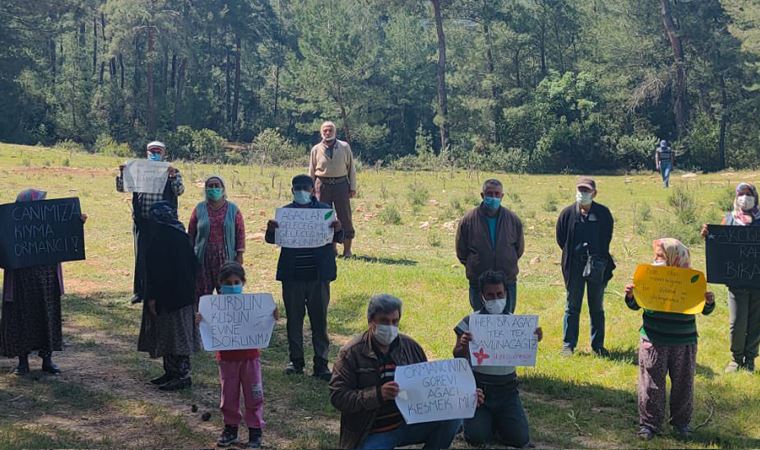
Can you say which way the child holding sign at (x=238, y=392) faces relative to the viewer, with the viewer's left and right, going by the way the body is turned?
facing the viewer

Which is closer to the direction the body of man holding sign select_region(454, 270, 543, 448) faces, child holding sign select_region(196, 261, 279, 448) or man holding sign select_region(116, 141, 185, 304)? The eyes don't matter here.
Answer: the child holding sign

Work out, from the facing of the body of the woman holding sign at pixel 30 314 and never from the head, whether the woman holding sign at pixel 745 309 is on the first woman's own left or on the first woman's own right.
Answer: on the first woman's own left

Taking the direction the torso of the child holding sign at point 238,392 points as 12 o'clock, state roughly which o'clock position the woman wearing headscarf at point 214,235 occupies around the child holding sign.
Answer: The woman wearing headscarf is roughly at 6 o'clock from the child holding sign.

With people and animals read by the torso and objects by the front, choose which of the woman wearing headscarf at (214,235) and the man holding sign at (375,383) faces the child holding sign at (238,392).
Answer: the woman wearing headscarf

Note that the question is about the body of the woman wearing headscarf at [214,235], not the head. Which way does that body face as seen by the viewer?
toward the camera

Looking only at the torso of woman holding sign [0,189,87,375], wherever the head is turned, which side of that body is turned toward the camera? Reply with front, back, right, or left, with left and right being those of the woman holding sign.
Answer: front

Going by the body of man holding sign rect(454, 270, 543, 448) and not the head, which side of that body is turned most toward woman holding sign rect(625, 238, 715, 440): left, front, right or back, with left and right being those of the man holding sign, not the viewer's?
left

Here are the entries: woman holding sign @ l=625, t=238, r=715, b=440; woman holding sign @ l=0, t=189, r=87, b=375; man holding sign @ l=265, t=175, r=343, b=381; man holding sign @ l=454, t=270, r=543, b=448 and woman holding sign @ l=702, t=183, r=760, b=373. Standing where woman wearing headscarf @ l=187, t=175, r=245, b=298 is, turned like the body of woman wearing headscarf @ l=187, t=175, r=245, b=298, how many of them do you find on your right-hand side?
1

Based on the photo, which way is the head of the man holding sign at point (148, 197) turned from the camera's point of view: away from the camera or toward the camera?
toward the camera

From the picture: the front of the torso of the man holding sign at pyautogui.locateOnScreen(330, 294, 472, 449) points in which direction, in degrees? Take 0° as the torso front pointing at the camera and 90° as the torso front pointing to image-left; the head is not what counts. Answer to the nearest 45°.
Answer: approximately 315°

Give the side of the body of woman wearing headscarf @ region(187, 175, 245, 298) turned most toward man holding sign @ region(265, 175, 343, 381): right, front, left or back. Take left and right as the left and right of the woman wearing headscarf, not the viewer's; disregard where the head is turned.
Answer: left

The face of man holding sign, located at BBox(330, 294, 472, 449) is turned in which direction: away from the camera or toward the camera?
toward the camera

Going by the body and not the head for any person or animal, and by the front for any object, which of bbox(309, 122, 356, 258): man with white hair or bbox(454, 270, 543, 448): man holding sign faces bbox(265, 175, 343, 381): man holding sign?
the man with white hair

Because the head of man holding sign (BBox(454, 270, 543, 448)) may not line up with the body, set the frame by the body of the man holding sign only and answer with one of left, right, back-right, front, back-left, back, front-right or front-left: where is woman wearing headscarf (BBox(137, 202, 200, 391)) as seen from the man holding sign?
right

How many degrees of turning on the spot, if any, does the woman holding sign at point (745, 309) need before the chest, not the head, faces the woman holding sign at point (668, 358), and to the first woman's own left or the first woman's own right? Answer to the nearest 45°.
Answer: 0° — they already face them

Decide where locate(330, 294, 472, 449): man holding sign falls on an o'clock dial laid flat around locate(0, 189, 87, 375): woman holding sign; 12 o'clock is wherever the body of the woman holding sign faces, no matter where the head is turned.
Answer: The man holding sign is roughly at 11 o'clock from the woman holding sign.
